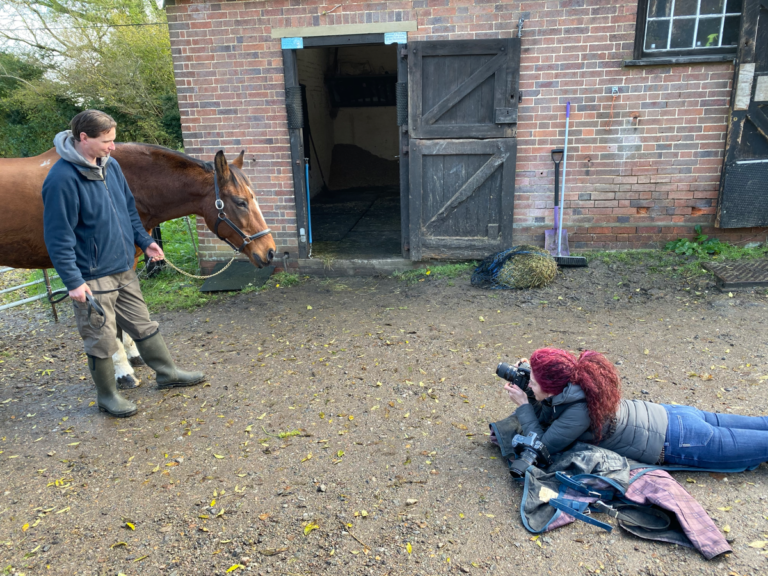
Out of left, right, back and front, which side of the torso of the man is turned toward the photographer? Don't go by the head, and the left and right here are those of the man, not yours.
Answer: front

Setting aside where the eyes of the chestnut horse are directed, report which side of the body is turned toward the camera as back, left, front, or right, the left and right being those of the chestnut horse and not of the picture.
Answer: right

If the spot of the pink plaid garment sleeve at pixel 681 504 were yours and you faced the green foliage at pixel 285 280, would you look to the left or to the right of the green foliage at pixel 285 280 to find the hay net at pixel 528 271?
right

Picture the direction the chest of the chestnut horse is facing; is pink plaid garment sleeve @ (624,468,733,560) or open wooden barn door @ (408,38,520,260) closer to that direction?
the open wooden barn door

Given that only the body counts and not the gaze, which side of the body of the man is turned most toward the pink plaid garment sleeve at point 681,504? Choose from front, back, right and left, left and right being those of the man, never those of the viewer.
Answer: front

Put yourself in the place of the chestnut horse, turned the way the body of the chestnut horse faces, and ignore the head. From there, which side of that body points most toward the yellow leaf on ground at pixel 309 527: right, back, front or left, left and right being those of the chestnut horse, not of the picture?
right

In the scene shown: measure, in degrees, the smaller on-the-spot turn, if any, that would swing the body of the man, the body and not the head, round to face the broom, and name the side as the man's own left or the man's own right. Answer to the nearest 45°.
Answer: approximately 45° to the man's own left

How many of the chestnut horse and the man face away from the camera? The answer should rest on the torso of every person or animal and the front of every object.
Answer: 0

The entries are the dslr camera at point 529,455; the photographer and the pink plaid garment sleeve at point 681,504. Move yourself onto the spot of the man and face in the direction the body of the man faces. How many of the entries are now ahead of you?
3

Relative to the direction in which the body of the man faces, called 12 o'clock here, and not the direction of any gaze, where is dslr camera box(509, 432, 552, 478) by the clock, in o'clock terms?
The dslr camera is roughly at 12 o'clock from the man.

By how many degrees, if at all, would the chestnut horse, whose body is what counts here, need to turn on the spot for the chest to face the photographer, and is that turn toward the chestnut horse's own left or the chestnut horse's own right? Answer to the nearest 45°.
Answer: approximately 45° to the chestnut horse's own right
